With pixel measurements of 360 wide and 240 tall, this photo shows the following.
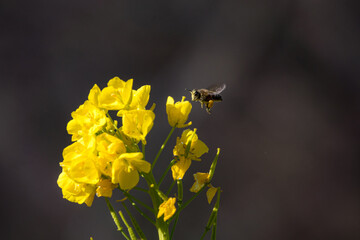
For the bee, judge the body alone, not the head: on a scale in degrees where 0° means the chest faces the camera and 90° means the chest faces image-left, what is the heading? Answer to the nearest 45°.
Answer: approximately 90°
